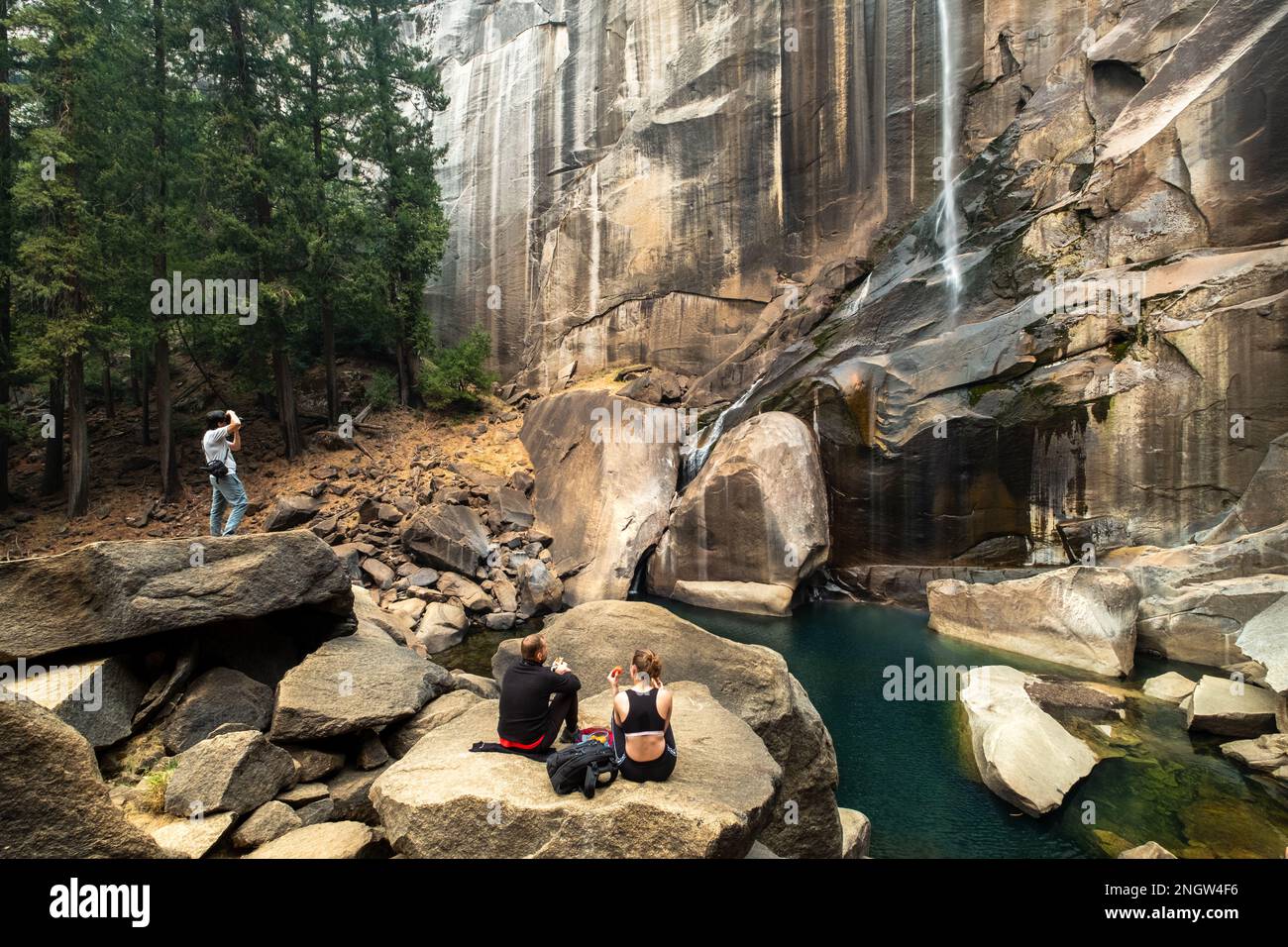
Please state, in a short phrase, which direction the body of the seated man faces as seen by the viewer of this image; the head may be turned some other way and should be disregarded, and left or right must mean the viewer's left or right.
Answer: facing away from the viewer and to the right of the viewer

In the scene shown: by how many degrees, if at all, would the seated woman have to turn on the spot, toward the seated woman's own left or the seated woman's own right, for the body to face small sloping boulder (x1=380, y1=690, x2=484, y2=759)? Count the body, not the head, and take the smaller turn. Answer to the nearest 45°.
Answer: approximately 45° to the seated woman's own left

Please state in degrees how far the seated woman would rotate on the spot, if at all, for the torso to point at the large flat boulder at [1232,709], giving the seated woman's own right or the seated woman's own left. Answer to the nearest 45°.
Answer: approximately 45° to the seated woman's own right

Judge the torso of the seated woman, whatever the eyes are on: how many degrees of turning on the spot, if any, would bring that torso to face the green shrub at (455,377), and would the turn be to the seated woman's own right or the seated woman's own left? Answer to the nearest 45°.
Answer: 0° — they already face it

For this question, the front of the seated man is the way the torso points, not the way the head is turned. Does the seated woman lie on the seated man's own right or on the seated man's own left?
on the seated man's own right

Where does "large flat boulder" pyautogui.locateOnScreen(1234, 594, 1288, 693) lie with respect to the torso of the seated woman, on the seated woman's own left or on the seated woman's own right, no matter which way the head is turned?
on the seated woman's own right

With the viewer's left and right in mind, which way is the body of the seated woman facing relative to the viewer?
facing away from the viewer

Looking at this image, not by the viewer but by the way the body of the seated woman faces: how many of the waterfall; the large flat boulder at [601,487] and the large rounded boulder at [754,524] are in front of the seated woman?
3

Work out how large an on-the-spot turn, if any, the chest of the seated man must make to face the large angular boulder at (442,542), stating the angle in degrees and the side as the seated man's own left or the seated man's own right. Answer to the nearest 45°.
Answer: approximately 45° to the seated man's own left

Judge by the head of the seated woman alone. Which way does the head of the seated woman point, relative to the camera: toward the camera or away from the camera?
away from the camera
